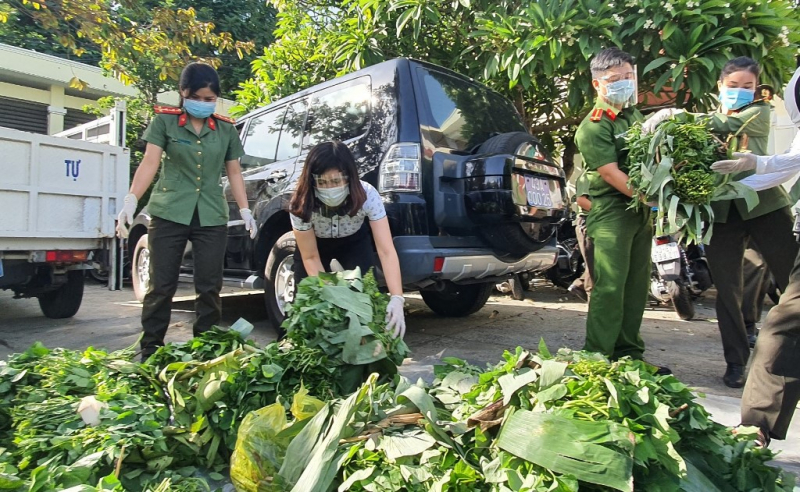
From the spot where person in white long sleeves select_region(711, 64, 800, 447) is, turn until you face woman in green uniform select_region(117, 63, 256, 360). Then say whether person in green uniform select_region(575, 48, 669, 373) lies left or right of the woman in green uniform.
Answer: right

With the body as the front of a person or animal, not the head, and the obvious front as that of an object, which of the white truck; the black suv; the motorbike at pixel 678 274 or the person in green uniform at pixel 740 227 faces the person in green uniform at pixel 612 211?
the person in green uniform at pixel 740 227

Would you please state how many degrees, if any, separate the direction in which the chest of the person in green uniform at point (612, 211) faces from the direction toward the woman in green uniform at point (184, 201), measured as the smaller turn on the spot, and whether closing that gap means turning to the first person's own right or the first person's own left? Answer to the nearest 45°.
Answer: approximately 135° to the first person's own right

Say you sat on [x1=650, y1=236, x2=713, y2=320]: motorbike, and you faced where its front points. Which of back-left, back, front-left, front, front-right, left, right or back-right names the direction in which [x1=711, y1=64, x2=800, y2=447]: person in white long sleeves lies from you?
back

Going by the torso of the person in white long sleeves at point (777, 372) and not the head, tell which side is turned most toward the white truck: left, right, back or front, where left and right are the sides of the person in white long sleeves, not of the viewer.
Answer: front

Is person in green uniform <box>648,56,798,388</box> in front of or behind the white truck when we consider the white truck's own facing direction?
behind

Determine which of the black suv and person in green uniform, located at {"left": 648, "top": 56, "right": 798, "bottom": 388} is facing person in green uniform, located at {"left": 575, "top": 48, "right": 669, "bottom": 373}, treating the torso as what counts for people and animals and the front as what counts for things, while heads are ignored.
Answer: person in green uniform, located at {"left": 648, "top": 56, "right": 798, "bottom": 388}

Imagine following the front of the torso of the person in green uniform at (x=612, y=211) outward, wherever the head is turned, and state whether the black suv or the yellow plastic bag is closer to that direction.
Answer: the yellow plastic bag

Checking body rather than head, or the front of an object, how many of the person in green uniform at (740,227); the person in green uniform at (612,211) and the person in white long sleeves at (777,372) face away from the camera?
0

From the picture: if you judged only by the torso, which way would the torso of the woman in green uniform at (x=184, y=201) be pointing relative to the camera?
toward the camera

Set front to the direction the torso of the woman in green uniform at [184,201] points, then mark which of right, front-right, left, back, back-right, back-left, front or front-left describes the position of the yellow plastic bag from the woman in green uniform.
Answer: front

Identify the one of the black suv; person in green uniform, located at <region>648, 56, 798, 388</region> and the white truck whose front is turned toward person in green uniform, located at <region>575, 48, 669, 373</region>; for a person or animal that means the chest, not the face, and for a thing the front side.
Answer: person in green uniform, located at <region>648, 56, 798, 388</region>

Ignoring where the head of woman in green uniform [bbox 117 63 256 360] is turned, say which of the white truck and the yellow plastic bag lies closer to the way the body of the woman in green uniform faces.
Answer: the yellow plastic bag

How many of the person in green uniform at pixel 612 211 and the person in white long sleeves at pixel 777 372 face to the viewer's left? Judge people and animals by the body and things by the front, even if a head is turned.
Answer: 1

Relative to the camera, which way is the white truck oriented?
away from the camera
